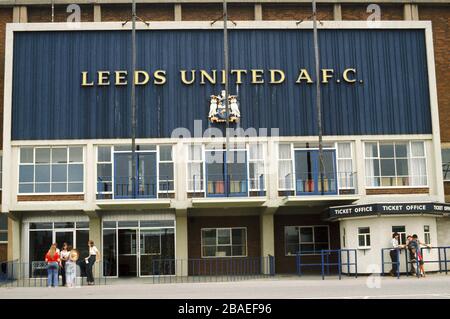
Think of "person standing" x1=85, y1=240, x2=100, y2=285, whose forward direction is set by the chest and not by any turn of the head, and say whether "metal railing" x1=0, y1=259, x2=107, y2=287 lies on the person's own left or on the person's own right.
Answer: on the person's own right

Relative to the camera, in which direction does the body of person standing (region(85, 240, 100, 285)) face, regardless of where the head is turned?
to the viewer's left

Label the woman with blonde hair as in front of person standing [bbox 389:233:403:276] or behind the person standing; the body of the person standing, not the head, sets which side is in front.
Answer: behind

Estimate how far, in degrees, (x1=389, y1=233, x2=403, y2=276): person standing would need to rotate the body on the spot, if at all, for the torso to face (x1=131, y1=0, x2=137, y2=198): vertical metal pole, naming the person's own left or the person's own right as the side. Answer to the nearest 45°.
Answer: approximately 180°

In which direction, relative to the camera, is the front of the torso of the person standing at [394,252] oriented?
to the viewer's right

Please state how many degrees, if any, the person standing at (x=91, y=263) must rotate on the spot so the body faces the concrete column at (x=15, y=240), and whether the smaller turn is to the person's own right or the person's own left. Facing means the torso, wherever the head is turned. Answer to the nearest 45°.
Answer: approximately 45° to the person's own right

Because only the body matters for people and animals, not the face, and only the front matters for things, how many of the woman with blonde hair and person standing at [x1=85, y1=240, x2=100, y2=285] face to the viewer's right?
0
